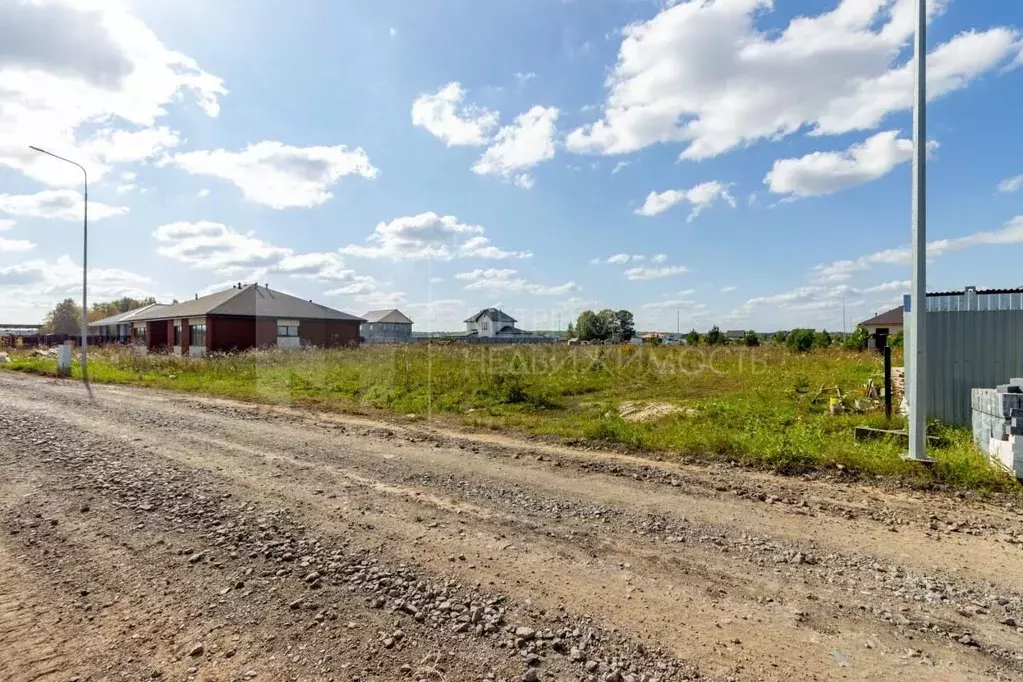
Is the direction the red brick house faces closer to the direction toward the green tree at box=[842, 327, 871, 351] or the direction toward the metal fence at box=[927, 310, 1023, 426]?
the metal fence

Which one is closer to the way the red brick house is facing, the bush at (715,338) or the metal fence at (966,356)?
the metal fence

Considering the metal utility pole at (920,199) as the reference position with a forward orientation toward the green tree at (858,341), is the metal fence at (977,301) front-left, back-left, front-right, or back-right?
front-right

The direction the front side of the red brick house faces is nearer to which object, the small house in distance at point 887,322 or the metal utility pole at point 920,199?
the metal utility pole

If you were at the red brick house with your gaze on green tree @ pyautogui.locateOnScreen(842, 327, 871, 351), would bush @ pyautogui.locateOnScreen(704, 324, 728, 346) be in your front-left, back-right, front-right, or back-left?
front-left

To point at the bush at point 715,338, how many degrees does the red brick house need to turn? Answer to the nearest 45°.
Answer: approximately 135° to its left

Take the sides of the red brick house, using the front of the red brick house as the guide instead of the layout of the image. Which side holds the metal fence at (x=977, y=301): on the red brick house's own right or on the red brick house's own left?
on the red brick house's own left

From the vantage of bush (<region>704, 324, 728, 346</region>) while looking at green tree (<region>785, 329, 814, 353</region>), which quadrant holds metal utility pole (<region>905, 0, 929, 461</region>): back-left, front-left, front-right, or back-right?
front-right

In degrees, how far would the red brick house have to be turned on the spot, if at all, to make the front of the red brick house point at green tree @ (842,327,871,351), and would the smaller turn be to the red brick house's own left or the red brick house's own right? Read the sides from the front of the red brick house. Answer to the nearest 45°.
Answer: approximately 90° to the red brick house's own left

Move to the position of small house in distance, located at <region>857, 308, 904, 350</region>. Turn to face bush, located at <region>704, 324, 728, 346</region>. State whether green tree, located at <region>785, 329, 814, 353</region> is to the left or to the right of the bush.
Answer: left

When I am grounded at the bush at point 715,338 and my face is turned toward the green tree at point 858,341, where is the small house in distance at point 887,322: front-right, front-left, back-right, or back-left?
front-left

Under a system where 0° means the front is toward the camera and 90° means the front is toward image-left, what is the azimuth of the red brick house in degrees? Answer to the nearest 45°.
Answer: approximately 45°

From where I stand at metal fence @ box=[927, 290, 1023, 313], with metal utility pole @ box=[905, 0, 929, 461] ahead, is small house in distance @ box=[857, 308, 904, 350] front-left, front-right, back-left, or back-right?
back-right

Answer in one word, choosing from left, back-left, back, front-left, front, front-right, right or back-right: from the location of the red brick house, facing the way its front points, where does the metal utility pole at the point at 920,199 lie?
front-left

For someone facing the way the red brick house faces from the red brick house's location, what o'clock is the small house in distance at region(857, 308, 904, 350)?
The small house in distance is roughly at 8 o'clock from the red brick house.

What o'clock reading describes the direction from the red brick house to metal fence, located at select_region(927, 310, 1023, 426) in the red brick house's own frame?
The metal fence is roughly at 10 o'clock from the red brick house.
